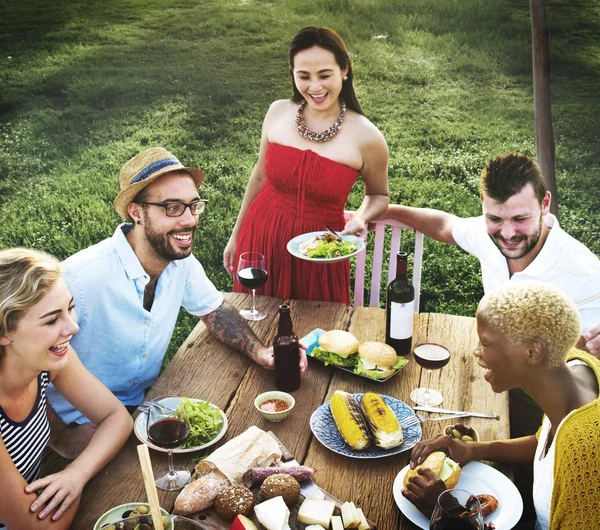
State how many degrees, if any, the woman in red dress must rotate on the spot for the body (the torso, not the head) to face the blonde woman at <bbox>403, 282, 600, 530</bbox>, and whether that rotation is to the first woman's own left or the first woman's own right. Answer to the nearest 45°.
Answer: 0° — they already face them

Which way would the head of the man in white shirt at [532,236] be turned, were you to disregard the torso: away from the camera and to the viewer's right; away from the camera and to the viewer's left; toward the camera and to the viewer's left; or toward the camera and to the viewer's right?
toward the camera and to the viewer's left

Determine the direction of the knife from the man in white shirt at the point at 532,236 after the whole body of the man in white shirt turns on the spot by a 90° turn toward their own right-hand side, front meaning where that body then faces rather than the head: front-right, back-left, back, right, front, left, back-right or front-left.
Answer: back-left

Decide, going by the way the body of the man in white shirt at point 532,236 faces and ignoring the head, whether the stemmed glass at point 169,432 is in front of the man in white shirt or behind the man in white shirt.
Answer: in front

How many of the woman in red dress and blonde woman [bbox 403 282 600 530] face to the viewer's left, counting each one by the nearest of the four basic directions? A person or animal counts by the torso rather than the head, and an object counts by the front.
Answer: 1

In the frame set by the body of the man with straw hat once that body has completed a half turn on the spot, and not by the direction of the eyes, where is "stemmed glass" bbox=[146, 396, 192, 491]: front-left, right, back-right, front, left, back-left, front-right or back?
back-left

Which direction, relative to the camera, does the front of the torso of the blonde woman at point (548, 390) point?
to the viewer's left

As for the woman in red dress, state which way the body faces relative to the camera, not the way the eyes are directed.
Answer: toward the camera

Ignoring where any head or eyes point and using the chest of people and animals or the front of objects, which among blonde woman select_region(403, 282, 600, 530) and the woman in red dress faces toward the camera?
the woman in red dress

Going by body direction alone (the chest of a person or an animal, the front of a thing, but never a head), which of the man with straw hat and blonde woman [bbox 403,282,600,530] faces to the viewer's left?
the blonde woman

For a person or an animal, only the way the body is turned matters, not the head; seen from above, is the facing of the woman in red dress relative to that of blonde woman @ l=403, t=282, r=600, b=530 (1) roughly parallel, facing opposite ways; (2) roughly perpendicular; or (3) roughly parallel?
roughly perpendicular

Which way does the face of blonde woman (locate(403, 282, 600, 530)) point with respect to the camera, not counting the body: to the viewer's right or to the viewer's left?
to the viewer's left

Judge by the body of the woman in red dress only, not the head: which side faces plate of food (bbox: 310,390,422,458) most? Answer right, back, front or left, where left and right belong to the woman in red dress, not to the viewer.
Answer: front

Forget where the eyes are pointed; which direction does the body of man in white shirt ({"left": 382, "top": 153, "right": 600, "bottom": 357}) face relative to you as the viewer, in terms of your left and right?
facing the viewer and to the left of the viewer

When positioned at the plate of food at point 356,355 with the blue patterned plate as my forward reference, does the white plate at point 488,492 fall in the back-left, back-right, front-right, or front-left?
front-left

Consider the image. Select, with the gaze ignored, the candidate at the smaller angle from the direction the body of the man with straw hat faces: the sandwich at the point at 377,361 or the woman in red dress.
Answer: the sandwich

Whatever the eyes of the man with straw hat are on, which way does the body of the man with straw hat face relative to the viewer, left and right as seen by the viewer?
facing the viewer and to the right of the viewer

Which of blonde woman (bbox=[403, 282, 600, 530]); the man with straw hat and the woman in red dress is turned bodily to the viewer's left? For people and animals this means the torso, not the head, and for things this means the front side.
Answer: the blonde woman

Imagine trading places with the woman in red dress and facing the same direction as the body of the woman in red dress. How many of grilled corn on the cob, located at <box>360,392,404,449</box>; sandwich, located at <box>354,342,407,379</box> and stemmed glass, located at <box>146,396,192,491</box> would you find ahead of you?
3

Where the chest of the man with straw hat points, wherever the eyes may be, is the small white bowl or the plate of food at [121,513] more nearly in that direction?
the small white bowl

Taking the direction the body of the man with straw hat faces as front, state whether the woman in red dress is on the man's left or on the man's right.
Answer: on the man's left

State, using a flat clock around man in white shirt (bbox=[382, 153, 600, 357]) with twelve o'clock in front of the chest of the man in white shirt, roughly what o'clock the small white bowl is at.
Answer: The small white bowl is roughly at 12 o'clock from the man in white shirt.

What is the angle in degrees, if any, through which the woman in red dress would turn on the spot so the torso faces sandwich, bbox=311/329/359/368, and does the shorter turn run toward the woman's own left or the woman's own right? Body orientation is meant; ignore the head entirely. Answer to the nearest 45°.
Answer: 0° — they already face it

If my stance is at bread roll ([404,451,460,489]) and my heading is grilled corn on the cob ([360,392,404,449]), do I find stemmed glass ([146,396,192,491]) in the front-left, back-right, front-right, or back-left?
front-left
